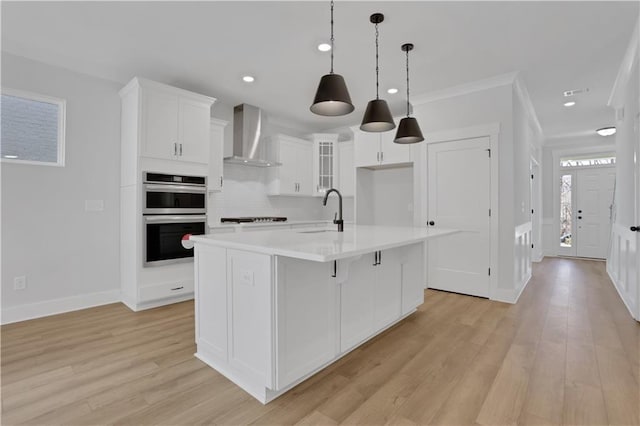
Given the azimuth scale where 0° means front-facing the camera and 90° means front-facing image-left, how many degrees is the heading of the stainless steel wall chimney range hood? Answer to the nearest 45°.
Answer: approximately 315°

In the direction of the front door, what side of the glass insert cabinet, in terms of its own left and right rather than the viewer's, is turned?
left

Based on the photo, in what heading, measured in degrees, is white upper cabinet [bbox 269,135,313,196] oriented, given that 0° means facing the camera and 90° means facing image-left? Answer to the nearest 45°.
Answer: approximately 315°

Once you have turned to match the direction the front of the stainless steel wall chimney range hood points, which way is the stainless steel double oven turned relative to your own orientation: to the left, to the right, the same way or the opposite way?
the same way

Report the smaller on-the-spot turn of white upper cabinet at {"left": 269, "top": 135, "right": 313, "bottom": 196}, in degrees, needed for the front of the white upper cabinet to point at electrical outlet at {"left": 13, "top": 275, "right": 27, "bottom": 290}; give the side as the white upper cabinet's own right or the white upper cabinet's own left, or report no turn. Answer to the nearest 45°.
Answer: approximately 90° to the white upper cabinet's own right

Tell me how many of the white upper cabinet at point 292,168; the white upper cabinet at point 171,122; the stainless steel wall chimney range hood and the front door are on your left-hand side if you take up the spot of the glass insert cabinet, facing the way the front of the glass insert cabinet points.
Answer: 1

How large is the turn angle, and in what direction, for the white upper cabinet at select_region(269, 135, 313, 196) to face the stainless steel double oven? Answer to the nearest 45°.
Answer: approximately 90° to its right

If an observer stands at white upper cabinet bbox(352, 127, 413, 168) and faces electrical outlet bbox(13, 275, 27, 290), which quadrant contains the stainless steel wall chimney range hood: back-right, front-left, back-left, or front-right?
front-right

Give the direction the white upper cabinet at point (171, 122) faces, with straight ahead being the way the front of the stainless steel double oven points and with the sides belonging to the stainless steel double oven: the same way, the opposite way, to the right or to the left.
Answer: the same way

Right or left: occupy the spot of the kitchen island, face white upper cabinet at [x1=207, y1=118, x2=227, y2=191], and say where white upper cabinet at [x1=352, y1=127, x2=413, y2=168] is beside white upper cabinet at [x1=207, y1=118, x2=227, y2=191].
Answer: right

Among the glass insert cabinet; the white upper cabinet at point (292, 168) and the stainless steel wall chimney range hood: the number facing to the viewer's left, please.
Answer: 0

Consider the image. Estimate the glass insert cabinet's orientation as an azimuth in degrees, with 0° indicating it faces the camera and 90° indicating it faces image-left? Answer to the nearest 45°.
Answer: approximately 0°

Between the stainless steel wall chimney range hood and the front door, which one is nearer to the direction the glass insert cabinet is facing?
the stainless steel wall chimney range hood

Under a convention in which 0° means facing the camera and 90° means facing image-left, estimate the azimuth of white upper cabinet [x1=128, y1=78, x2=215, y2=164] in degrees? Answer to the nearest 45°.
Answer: approximately 315°

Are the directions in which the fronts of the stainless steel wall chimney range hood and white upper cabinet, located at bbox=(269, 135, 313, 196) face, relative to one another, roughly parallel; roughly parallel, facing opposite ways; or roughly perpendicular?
roughly parallel

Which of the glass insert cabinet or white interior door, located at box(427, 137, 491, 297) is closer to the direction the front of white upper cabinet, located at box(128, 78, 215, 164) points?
the white interior door

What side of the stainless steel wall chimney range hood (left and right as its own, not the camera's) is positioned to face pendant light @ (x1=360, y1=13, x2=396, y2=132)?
front

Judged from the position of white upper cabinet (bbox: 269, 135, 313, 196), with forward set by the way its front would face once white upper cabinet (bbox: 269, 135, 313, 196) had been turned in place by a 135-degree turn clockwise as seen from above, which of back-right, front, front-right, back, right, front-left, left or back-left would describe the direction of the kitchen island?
left

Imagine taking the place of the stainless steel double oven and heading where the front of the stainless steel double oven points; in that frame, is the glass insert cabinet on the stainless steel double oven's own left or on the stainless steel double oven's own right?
on the stainless steel double oven's own left

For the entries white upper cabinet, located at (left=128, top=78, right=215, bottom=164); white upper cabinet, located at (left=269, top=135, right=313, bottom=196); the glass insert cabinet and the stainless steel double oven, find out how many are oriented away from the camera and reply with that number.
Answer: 0

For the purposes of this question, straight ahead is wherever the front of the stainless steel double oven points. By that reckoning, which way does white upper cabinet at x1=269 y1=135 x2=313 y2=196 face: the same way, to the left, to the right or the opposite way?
the same way

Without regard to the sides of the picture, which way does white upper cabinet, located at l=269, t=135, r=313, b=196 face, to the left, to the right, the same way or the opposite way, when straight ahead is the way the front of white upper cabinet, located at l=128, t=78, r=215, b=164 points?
the same way

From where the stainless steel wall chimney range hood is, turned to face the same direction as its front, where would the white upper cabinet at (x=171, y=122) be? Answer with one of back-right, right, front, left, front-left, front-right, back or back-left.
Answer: right

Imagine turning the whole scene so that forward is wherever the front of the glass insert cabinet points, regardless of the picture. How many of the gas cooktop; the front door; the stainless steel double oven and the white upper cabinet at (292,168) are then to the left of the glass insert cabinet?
1
